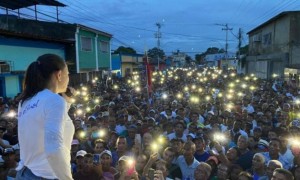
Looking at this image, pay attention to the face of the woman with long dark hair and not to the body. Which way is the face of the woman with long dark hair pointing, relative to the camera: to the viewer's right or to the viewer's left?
to the viewer's right

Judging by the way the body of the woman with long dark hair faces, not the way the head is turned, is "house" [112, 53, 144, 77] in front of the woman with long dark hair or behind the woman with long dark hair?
in front

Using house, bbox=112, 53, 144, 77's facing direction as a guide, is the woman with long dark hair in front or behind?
in front

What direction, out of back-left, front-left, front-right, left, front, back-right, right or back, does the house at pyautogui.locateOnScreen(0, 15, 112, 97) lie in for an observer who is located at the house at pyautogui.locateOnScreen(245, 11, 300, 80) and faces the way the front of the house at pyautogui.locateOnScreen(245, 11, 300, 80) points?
front

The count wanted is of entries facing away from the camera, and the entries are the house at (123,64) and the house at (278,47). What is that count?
0

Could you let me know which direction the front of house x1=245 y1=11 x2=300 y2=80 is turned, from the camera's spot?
facing the viewer and to the left of the viewer

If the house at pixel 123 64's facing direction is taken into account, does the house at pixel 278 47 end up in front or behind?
in front

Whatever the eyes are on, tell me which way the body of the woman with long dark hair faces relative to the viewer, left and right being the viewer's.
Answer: facing away from the viewer and to the right of the viewer

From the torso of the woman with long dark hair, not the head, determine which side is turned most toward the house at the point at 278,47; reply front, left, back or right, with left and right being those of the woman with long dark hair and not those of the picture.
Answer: front

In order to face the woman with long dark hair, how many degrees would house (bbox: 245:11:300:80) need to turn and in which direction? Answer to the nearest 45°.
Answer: approximately 45° to its left

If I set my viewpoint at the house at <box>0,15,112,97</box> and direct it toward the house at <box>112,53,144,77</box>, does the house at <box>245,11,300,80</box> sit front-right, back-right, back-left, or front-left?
front-right

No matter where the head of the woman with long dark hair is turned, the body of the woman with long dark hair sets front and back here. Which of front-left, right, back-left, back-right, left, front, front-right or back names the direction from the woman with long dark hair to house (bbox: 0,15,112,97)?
front-left

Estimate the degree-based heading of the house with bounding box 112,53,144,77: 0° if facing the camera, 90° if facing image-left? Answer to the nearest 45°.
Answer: approximately 315°

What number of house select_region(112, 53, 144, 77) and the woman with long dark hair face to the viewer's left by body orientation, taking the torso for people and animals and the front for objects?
0
